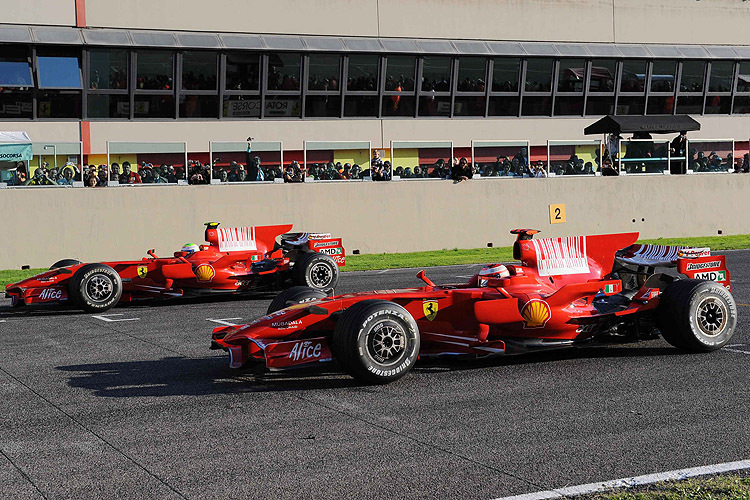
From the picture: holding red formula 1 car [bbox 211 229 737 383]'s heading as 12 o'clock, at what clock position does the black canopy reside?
The black canopy is roughly at 5 o'clock from the red formula 1 car.

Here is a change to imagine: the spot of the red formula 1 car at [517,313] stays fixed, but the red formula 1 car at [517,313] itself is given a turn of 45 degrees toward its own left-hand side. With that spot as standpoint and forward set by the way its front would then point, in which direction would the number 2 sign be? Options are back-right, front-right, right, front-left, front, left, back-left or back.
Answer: back

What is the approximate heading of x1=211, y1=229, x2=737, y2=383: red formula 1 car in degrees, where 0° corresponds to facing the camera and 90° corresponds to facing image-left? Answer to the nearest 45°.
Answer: approximately 45°

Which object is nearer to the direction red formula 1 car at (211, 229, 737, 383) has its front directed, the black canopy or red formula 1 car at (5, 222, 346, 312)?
the red formula 1 car

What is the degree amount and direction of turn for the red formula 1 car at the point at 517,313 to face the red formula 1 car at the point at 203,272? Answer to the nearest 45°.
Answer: approximately 90° to its right
